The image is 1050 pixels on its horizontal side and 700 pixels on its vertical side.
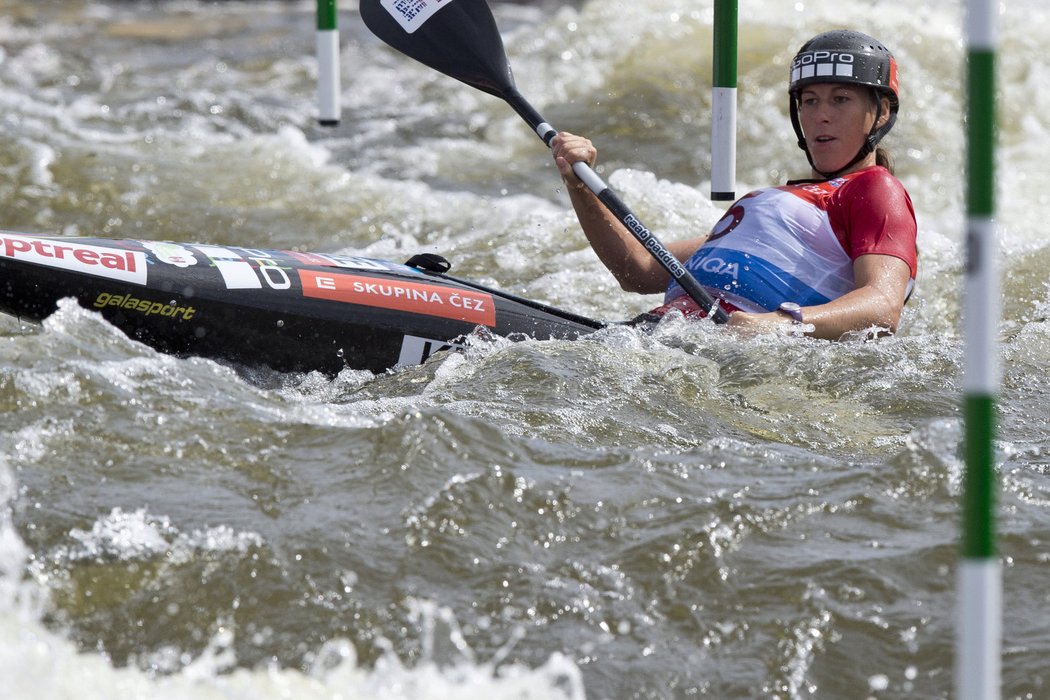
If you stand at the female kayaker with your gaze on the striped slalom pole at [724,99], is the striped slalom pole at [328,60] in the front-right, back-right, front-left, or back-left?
front-left

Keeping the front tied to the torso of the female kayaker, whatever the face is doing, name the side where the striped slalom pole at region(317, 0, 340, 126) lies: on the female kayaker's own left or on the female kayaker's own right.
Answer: on the female kayaker's own right

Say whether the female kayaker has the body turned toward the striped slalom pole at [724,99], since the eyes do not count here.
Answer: no

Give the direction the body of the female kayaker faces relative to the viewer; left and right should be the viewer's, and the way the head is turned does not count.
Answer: facing the viewer and to the left of the viewer

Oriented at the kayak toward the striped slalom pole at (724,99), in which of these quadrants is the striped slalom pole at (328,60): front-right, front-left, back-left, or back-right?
front-left

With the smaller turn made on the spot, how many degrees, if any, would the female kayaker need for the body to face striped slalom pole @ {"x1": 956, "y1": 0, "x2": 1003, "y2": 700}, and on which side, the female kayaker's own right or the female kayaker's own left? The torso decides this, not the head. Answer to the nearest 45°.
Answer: approximately 45° to the female kayaker's own left
